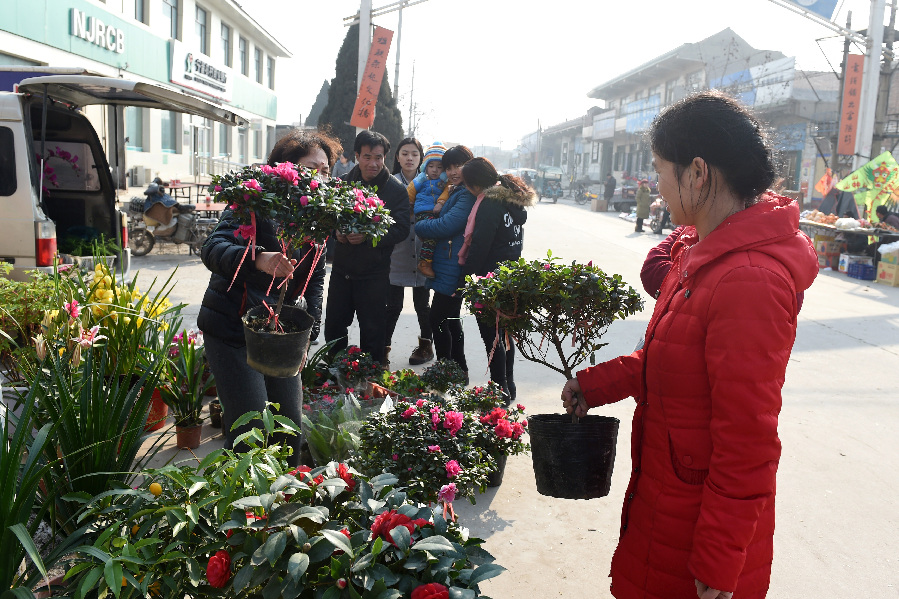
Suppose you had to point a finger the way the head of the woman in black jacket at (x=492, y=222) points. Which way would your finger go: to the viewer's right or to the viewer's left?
to the viewer's left

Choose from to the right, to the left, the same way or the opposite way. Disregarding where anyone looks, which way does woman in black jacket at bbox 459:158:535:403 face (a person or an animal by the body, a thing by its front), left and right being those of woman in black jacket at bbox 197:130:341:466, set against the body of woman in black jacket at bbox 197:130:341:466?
the opposite way

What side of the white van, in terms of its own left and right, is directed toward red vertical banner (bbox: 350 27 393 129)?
right

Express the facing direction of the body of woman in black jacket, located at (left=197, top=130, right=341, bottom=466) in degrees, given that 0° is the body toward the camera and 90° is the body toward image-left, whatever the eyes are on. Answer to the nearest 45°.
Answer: approximately 315°

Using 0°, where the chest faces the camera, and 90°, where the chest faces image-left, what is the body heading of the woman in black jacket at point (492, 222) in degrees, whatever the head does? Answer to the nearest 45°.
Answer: approximately 135°

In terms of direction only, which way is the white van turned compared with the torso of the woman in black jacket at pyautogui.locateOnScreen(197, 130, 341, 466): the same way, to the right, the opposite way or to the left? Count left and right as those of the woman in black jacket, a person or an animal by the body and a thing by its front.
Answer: the opposite way

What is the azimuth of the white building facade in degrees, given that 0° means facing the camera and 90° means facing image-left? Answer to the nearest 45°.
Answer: approximately 315°

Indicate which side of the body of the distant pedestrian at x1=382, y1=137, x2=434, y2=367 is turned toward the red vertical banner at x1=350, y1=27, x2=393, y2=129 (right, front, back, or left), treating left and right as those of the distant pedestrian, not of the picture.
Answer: back

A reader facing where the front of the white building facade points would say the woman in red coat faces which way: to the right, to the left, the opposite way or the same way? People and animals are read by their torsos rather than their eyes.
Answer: the opposite way

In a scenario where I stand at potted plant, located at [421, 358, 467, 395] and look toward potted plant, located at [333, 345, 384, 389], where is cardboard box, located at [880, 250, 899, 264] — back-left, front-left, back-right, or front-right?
back-right

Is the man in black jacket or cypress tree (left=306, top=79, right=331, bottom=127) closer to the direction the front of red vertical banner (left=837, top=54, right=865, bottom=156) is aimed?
the man in black jacket

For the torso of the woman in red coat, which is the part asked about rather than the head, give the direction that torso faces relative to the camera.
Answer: to the viewer's left
